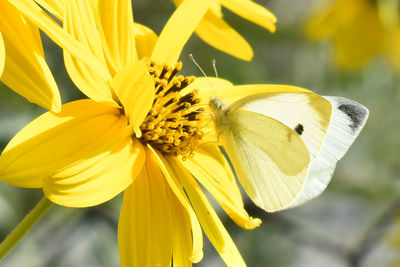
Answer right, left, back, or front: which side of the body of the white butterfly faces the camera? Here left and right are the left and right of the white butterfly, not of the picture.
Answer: left

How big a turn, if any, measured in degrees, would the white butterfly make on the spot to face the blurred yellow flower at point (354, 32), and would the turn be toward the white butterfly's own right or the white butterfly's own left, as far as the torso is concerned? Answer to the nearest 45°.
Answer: approximately 90° to the white butterfly's own right
